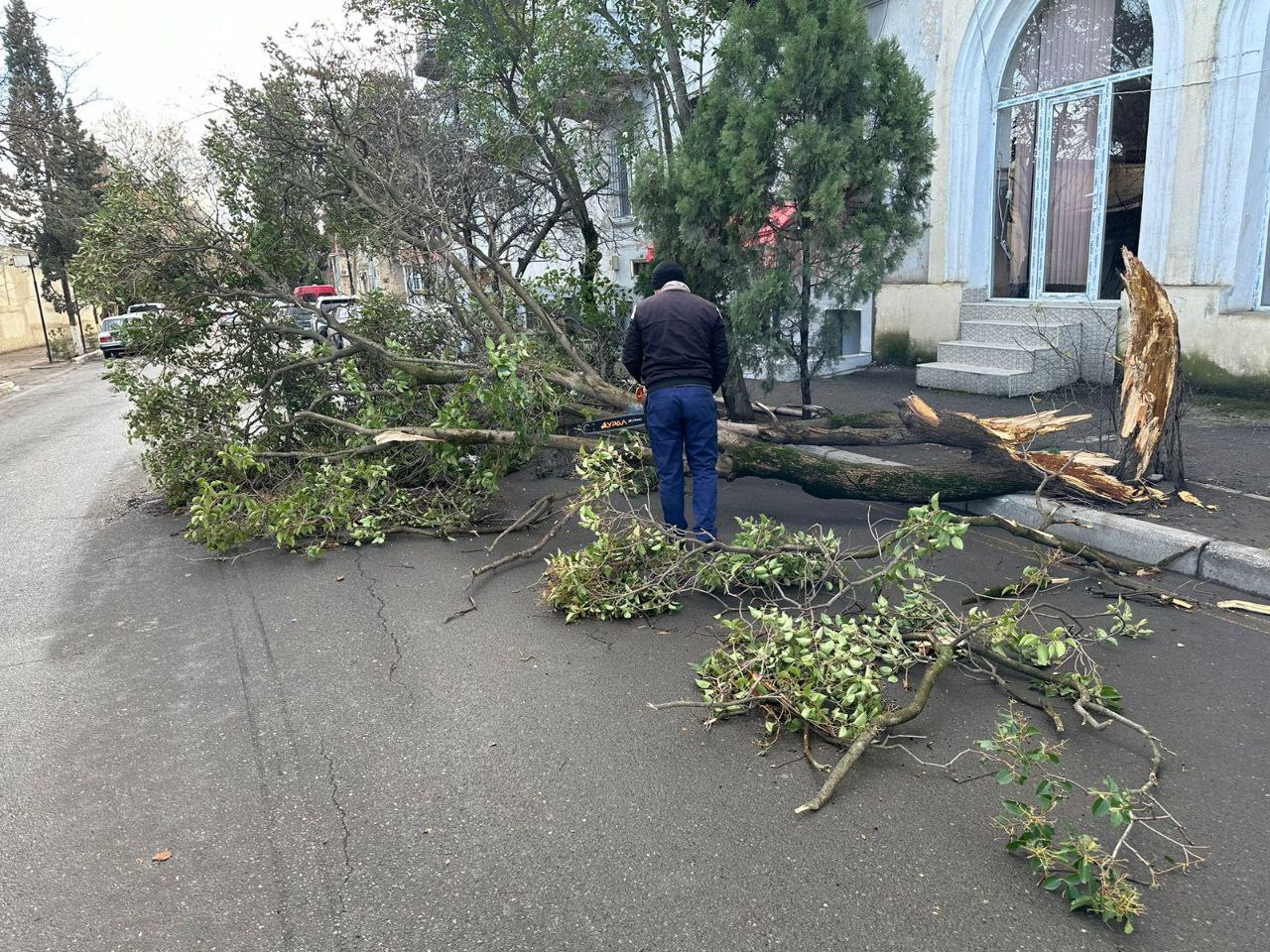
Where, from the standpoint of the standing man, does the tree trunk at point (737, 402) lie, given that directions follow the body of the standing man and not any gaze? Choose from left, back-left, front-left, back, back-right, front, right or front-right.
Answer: front

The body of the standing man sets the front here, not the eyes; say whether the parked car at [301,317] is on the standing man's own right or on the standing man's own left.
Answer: on the standing man's own left

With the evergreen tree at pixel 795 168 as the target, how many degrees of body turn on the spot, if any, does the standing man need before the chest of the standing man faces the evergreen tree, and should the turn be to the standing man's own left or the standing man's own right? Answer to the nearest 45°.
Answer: approximately 45° to the standing man's own right

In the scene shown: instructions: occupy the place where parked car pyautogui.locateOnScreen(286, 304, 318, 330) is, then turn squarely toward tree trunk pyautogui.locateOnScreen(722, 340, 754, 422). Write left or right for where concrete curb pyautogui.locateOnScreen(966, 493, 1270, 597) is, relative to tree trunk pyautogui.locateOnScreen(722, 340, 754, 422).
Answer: right

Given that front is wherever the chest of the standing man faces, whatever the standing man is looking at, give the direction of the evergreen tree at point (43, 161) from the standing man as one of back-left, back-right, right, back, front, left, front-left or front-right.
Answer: front-left

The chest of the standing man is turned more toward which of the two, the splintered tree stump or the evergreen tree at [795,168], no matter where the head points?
the evergreen tree

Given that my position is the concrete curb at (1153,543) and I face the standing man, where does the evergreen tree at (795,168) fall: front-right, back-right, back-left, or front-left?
front-right

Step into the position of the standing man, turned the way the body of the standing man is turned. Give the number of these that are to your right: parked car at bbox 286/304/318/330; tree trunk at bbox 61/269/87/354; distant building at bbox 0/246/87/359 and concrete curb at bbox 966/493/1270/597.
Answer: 1

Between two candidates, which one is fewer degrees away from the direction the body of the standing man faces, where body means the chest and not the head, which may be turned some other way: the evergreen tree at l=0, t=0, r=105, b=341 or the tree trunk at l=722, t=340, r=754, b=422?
the tree trunk

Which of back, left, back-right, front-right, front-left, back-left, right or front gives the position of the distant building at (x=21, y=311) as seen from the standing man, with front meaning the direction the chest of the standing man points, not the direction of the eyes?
front-left

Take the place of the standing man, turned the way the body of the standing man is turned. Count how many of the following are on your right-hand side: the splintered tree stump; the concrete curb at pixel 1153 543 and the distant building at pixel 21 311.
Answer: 2

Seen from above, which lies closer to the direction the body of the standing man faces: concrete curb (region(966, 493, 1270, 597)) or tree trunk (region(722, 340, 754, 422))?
the tree trunk

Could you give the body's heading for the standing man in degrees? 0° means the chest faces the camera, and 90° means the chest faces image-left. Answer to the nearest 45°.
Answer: approximately 180°

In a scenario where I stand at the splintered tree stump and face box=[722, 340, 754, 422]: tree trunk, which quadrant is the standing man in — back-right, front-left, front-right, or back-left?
front-left

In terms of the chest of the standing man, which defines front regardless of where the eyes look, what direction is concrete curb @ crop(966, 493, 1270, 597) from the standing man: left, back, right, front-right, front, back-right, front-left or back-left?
right

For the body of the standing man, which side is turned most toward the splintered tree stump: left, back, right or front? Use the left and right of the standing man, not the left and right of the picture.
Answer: right
